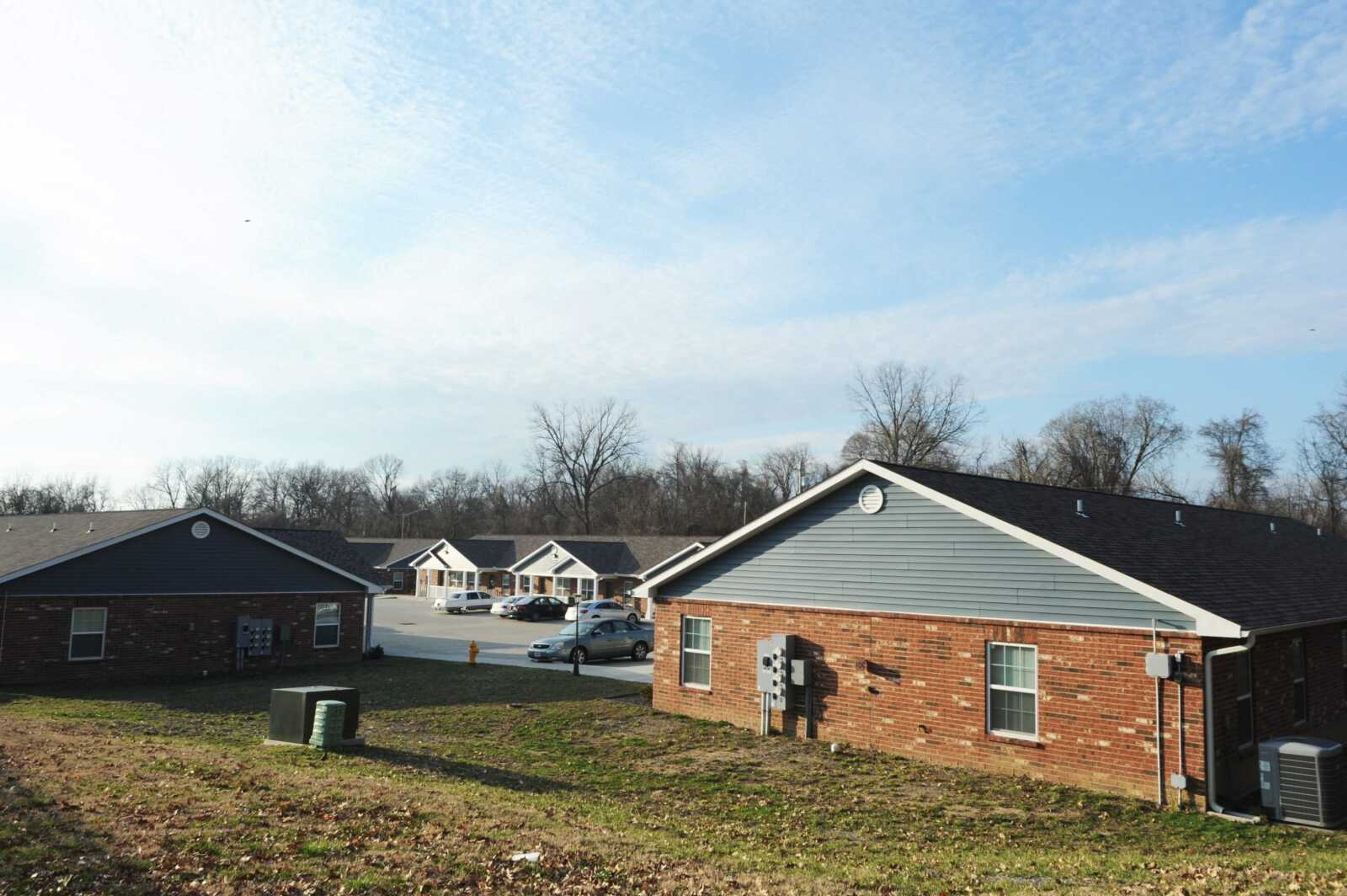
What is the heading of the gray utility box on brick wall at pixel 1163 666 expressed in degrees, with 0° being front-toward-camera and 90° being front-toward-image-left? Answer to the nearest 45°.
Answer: approximately 45°

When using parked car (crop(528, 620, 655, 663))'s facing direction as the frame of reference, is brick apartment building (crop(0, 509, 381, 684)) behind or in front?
in front

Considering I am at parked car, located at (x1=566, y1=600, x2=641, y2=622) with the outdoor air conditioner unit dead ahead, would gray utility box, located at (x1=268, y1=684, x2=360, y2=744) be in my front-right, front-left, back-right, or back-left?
front-right

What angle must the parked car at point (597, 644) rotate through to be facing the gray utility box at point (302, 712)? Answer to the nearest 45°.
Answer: approximately 45° to its left

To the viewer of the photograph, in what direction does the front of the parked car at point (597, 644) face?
facing the viewer and to the left of the viewer

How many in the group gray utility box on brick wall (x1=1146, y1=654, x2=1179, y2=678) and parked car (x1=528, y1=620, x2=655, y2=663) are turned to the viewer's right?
0

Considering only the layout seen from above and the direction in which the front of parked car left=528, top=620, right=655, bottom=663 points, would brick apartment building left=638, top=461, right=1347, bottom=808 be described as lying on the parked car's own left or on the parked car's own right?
on the parked car's own left

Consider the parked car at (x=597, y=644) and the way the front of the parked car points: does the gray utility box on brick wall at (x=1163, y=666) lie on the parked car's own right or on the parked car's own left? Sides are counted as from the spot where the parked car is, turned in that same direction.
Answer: on the parked car's own left

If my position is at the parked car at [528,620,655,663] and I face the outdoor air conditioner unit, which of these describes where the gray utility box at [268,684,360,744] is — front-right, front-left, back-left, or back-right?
front-right
